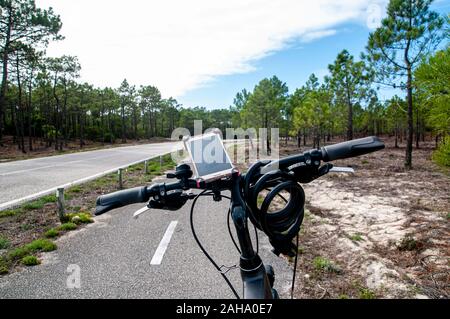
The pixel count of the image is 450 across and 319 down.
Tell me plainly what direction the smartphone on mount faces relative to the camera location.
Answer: facing the viewer

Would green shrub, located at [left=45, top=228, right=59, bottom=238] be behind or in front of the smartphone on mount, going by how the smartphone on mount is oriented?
behind

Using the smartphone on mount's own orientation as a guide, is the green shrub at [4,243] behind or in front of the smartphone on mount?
behind

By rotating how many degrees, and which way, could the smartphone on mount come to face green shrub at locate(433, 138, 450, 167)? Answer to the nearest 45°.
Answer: approximately 135° to its left

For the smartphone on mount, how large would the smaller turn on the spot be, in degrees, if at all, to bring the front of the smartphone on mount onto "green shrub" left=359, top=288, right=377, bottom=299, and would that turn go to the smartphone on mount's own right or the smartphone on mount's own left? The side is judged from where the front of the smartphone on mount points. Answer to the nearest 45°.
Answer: approximately 135° to the smartphone on mount's own left

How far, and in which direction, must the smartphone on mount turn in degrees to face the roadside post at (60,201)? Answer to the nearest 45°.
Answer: approximately 135° to its right

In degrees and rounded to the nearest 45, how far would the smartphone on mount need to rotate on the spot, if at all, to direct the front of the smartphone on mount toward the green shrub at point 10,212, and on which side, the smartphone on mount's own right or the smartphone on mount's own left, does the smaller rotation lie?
approximately 135° to the smartphone on mount's own right

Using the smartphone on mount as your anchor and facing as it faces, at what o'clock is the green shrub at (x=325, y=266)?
The green shrub is roughly at 7 o'clock from the smartphone on mount.

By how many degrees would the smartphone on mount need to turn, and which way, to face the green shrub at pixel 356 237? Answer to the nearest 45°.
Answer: approximately 135° to its left

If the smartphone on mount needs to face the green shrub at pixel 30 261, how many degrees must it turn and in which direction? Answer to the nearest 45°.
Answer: approximately 135° to its right
